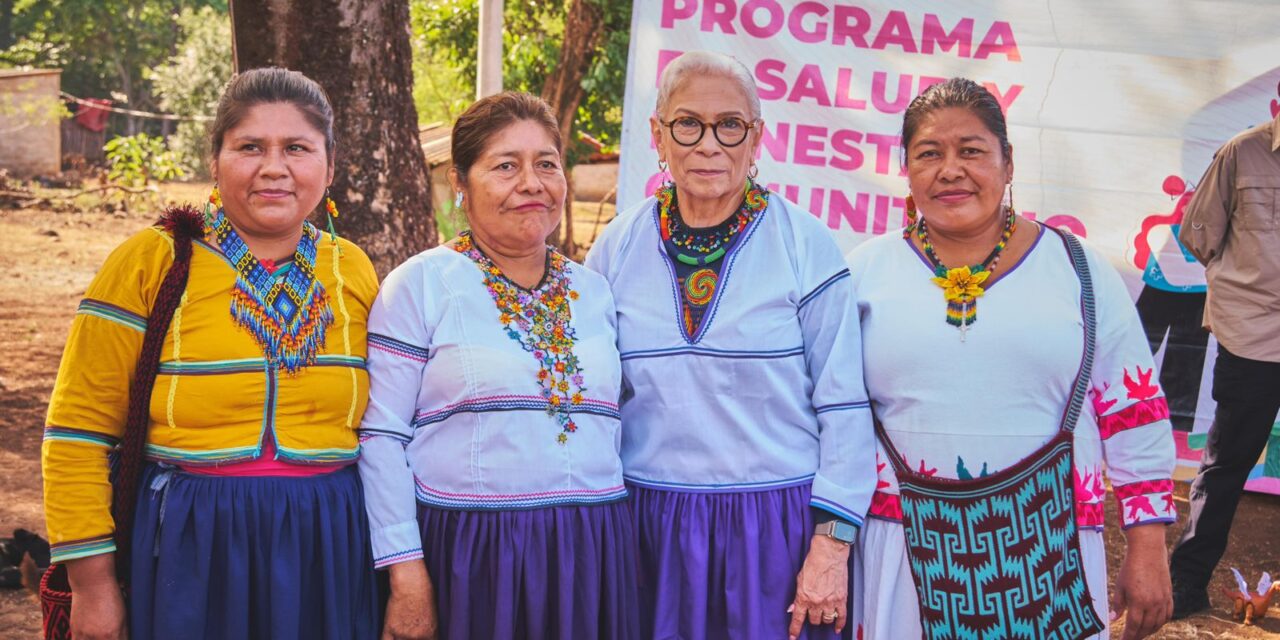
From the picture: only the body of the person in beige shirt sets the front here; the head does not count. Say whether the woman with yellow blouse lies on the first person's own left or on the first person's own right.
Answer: on the first person's own right

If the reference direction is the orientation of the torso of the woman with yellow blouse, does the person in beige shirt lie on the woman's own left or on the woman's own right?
on the woman's own left

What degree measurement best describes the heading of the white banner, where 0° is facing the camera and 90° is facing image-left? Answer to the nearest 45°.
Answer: approximately 0°

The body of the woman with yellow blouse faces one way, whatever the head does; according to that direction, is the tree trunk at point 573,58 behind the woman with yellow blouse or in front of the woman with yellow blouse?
behind

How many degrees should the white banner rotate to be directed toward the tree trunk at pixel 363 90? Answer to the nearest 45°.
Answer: approximately 45° to its right

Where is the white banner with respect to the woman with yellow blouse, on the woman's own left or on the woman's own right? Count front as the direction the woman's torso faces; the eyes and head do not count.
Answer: on the woman's own left

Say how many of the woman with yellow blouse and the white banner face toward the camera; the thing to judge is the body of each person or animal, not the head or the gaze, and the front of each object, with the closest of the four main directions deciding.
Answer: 2

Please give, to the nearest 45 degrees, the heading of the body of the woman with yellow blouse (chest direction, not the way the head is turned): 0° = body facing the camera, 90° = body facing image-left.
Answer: approximately 0°
